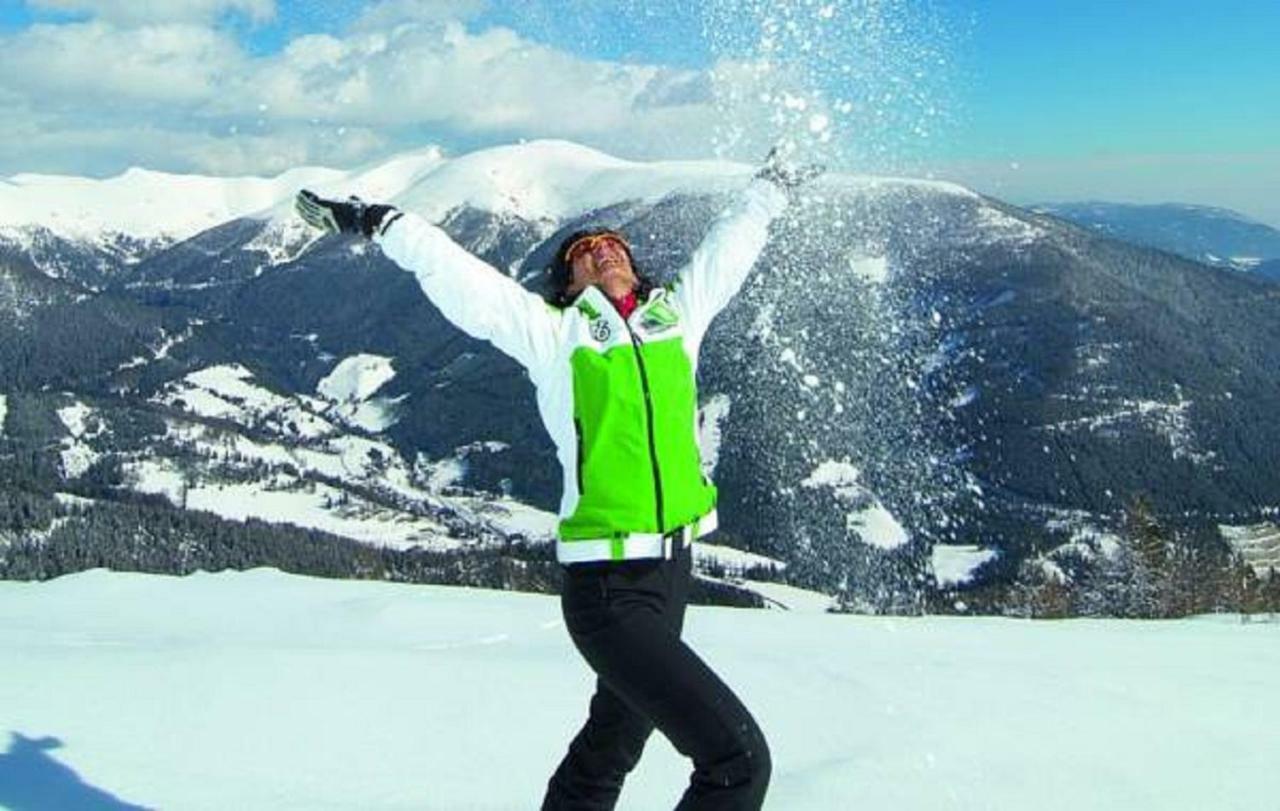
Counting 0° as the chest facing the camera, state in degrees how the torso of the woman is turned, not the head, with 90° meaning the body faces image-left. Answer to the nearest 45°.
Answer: approximately 315°
